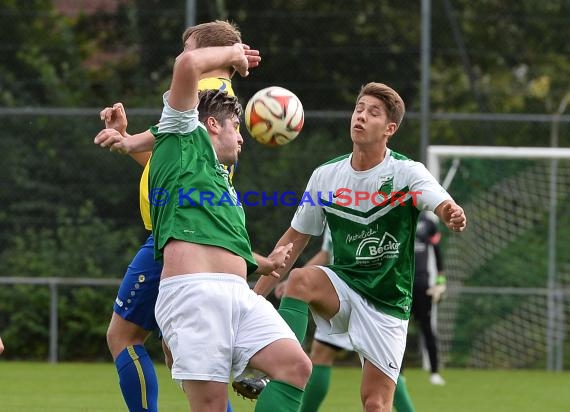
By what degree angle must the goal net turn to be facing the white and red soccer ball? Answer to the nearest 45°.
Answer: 0° — it already faces it

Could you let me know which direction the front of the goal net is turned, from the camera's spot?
facing the viewer

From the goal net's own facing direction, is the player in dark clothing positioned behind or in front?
in front
